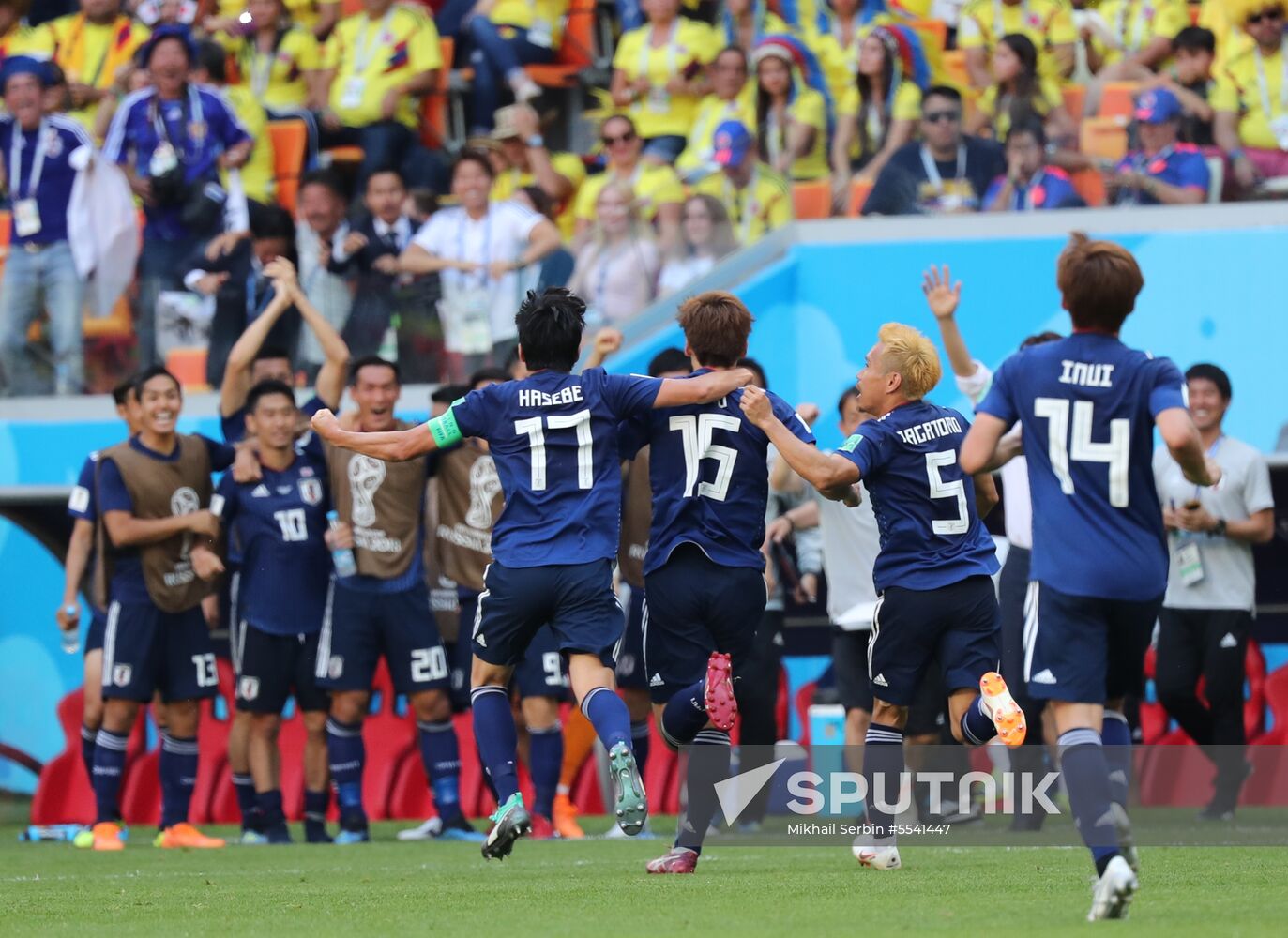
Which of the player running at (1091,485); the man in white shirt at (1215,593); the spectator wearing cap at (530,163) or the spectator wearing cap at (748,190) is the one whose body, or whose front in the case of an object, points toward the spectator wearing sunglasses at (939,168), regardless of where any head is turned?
the player running

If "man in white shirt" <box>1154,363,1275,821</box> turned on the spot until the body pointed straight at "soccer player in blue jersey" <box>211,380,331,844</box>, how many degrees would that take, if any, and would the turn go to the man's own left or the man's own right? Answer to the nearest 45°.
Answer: approximately 45° to the man's own right

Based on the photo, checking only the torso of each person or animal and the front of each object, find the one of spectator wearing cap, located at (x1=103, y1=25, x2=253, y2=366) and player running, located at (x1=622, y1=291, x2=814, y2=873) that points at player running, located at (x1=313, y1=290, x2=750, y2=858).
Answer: the spectator wearing cap

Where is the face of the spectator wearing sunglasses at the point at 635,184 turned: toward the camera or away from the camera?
toward the camera

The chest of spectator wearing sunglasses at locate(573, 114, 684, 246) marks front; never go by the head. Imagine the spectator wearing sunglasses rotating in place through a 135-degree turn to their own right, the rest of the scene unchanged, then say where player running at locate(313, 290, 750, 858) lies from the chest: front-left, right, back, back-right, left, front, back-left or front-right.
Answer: back-left

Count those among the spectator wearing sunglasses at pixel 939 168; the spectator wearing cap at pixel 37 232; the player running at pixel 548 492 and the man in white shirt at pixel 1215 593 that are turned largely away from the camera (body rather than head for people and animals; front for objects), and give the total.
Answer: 1

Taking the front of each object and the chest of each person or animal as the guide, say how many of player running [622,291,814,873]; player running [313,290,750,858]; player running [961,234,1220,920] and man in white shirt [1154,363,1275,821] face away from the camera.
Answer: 3

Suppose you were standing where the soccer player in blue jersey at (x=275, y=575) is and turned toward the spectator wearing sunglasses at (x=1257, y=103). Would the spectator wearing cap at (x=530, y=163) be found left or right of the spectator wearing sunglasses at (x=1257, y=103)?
left

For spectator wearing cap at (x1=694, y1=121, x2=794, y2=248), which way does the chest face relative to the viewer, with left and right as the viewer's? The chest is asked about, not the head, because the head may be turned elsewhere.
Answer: facing the viewer and to the left of the viewer

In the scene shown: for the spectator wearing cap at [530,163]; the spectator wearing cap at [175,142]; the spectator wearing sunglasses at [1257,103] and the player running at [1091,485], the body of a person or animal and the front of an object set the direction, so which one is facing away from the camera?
the player running

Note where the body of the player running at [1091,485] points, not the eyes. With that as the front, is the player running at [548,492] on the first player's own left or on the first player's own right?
on the first player's own left

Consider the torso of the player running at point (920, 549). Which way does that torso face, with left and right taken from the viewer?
facing away from the viewer and to the left of the viewer

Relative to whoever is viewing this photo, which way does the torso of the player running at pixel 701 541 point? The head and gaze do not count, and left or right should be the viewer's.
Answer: facing away from the viewer

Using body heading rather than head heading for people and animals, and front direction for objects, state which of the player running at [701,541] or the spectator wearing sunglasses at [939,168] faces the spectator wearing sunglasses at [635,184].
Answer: the player running

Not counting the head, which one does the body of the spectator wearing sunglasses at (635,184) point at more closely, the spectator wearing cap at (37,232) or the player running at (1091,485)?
the player running

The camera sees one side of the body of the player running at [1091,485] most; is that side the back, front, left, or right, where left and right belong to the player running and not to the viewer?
back

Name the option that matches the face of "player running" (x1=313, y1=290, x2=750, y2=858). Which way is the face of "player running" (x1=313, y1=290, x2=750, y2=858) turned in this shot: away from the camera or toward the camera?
away from the camera

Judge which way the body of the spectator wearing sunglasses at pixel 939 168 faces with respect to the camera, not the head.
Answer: toward the camera

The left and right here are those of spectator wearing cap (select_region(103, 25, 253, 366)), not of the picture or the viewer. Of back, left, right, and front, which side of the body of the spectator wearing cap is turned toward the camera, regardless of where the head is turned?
front

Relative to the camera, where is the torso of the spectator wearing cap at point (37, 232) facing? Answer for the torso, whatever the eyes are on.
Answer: toward the camera

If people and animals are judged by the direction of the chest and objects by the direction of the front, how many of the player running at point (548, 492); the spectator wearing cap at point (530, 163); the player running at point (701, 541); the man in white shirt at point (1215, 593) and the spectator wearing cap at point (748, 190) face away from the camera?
2
